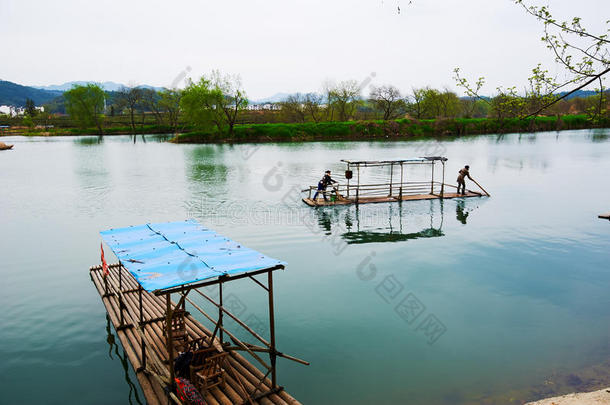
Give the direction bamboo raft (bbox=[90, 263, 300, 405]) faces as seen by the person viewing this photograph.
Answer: facing away from the viewer and to the left of the viewer
